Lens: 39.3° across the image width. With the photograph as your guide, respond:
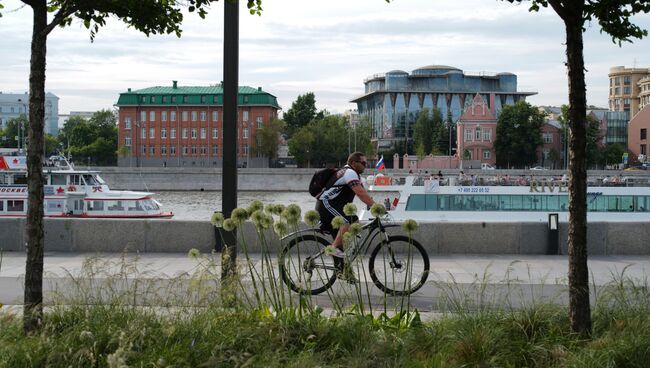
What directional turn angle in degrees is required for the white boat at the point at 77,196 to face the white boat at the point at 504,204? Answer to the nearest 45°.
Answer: approximately 45° to its right

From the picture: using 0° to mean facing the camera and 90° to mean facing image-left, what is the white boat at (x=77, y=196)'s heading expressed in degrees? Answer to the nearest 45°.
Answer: approximately 270°

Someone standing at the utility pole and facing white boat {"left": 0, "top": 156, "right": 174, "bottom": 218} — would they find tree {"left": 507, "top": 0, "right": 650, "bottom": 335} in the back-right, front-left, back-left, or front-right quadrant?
back-right

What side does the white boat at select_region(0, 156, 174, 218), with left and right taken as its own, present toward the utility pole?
right

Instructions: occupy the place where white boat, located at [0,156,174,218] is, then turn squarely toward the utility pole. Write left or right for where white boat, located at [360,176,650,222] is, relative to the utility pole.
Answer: left

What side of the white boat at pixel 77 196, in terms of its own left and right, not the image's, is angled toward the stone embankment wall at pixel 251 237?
right

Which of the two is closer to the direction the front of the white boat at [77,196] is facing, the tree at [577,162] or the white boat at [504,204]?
the white boat

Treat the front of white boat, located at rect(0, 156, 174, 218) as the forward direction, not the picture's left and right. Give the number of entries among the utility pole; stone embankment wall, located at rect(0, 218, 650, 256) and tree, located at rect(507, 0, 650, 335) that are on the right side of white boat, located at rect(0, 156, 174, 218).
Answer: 3

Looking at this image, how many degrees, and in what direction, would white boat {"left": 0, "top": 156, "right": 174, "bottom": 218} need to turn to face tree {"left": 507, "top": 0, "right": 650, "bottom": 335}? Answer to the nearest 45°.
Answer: approximately 90° to its right
